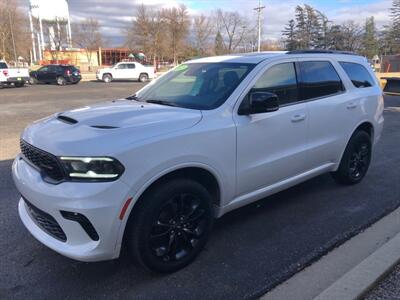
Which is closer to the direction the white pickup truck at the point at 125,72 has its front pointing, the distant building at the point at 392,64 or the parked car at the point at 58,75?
the parked car

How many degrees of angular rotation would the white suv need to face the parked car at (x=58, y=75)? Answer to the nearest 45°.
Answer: approximately 135° to its right

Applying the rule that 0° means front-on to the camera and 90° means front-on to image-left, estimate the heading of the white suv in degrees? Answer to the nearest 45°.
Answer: approximately 45°

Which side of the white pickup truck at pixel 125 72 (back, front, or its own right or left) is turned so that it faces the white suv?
left

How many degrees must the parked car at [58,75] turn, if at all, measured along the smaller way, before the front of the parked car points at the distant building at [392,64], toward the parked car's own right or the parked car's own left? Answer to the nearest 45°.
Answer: approximately 135° to the parked car's own right

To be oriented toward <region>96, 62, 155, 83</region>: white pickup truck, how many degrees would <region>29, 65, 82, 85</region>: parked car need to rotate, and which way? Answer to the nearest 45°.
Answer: approximately 135° to its right

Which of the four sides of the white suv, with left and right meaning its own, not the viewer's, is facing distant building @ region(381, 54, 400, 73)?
back

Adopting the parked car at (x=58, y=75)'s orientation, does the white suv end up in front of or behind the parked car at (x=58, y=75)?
behind

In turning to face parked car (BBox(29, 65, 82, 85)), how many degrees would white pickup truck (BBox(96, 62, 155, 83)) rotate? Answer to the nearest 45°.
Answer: approximately 45° to its left

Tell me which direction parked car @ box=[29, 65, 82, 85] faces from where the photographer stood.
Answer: facing away from the viewer and to the left of the viewer

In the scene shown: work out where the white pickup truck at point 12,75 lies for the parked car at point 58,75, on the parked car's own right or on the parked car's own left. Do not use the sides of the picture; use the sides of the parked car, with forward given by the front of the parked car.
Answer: on the parked car's own left

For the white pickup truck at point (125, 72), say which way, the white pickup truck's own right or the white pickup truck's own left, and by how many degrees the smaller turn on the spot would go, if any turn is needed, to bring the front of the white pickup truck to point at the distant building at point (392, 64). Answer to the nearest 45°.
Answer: approximately 180°

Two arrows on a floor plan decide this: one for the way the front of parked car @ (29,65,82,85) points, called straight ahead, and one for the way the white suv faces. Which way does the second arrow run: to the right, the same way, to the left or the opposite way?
to the left

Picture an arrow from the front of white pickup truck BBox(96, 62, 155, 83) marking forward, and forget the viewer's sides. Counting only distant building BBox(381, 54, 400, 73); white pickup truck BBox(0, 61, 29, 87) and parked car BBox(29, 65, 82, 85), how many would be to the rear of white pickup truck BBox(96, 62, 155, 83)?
1

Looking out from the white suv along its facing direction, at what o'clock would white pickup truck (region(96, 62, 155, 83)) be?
The white pickup truck is roughly at 4 o'clock from the white suv.

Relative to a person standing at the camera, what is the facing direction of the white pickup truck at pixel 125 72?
facing to the left of the viewer
